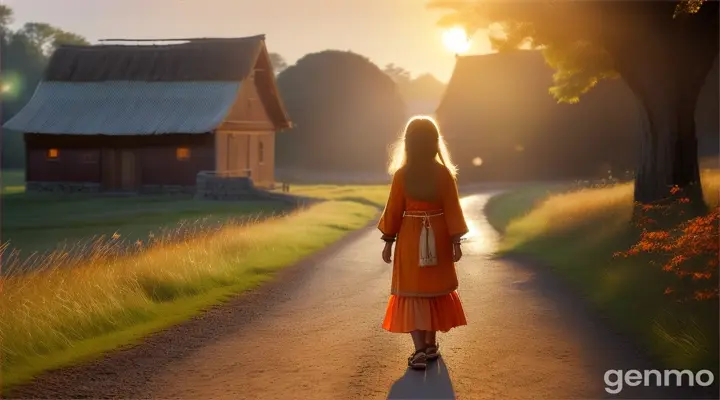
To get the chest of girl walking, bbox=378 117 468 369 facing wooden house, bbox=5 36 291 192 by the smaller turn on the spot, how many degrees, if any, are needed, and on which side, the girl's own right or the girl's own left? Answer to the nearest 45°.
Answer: approximately 45° to the girl's own left

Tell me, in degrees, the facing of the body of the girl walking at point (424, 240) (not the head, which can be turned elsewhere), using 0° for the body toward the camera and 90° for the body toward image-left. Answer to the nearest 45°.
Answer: approximately 180°
